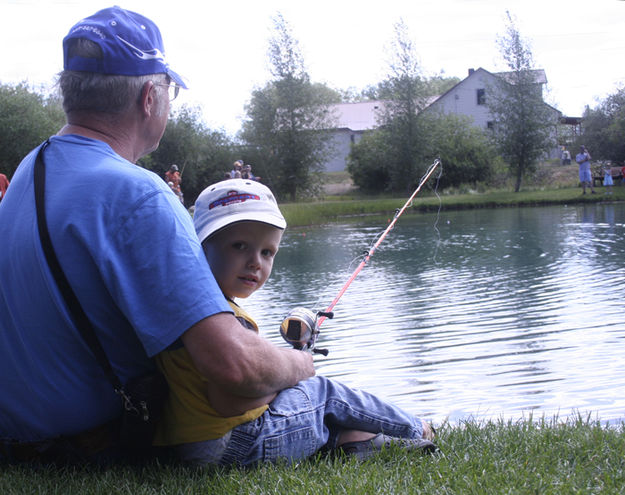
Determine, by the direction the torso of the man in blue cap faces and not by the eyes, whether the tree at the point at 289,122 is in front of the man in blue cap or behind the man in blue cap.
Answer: in front

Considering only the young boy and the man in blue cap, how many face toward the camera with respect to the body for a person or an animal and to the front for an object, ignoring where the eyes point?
0

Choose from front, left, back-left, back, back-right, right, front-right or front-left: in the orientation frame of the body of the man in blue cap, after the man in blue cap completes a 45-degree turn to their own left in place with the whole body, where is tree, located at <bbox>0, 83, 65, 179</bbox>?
front

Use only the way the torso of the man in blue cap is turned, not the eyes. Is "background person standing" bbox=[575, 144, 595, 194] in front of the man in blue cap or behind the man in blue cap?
in front

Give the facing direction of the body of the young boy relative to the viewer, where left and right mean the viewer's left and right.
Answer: facing to the right of the viewer

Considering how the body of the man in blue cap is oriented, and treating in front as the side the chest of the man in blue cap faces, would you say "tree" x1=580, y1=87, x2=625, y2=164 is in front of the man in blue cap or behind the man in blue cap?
in front

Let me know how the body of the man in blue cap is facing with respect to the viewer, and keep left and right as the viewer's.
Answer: facing away from the viewer and to the right of the viewer

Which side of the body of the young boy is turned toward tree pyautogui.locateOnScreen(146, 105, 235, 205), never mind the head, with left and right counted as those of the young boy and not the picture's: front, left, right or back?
left

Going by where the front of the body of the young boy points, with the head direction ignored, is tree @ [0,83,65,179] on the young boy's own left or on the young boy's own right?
on the young boy's own left

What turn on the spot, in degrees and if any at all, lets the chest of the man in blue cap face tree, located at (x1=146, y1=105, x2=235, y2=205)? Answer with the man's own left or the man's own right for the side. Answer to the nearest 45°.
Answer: approximately 45° to the man's own left
